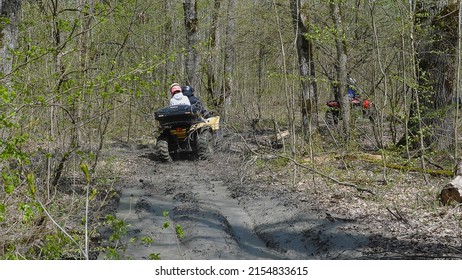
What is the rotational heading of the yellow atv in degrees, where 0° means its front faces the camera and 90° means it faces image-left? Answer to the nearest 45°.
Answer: approximately 225°

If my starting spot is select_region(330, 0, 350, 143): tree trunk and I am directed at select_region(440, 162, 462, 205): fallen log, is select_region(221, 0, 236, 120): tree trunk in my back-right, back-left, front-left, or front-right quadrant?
back-right

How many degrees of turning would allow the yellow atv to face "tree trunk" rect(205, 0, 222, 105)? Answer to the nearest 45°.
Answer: approximately 45° to its left

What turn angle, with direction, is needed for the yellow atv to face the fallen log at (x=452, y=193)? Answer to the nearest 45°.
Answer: approximately 90° to its right

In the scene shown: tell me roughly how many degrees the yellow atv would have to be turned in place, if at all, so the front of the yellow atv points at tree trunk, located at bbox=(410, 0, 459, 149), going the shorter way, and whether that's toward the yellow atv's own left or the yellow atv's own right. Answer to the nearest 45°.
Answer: approximately 90° to the yellow atv's own right

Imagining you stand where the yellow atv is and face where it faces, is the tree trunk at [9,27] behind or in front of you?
behind

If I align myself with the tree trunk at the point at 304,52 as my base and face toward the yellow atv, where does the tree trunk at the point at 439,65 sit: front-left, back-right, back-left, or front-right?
back-left

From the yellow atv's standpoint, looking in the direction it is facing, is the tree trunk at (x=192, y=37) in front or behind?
in front

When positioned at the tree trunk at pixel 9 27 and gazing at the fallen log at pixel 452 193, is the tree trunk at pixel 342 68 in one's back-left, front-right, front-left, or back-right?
front-left

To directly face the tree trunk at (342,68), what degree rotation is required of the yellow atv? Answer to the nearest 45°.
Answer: approximately 45° to its right
